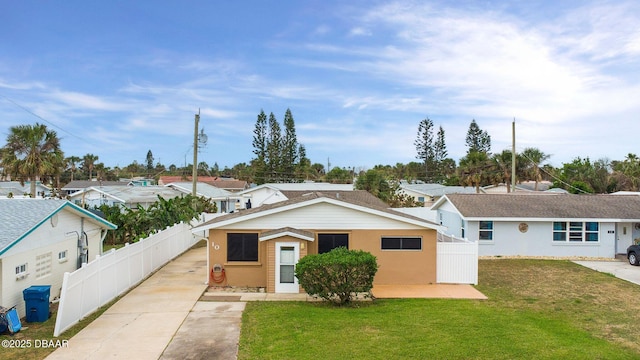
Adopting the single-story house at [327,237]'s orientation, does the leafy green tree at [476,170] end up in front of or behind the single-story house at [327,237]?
behind

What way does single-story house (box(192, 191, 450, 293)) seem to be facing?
toward the camera

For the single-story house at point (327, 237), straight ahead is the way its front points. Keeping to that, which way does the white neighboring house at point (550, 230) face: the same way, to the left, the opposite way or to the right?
the same way

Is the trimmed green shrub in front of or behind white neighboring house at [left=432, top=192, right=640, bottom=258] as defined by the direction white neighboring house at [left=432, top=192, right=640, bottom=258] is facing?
in front

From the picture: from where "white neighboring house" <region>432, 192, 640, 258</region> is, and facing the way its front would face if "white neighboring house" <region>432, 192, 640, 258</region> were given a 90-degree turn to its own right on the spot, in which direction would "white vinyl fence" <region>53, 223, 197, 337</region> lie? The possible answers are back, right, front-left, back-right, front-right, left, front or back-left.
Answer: front-left

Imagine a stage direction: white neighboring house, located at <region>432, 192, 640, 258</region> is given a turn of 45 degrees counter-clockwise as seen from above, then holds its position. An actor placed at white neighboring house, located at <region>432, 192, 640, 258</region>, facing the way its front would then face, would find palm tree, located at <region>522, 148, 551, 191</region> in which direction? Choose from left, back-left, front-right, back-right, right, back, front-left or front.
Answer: back-left

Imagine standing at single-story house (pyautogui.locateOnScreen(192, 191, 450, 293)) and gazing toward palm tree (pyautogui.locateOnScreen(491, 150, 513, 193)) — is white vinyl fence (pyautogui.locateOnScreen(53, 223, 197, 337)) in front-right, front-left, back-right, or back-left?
back-left

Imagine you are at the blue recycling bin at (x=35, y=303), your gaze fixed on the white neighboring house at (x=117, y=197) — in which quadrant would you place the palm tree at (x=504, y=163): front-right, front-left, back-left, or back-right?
front-right

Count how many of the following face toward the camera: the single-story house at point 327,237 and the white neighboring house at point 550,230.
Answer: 2

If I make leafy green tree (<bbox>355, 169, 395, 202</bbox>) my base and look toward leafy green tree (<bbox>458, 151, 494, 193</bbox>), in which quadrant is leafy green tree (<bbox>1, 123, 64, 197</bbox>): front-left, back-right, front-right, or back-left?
back-right

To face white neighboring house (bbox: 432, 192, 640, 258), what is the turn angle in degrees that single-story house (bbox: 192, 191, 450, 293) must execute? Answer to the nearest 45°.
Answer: approximately 135° to its left

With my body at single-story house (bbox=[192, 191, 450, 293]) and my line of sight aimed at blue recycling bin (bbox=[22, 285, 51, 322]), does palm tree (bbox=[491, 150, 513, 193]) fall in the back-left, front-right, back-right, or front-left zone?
back-right
